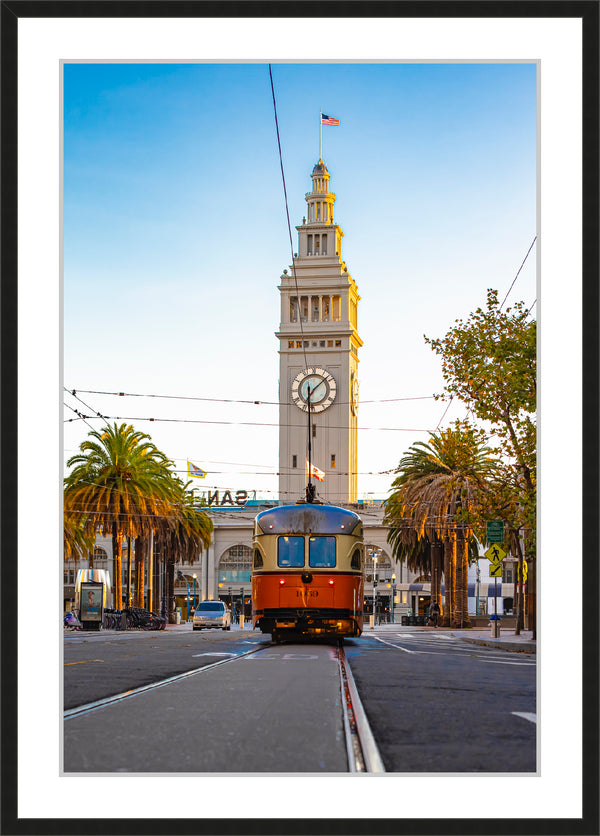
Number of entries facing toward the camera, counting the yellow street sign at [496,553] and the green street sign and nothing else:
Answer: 2

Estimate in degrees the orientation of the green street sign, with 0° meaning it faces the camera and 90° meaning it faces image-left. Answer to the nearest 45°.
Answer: approximately 0°

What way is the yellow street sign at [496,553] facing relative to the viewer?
toward the camera

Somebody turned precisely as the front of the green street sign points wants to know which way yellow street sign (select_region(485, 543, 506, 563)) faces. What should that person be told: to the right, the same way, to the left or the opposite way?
the same way
